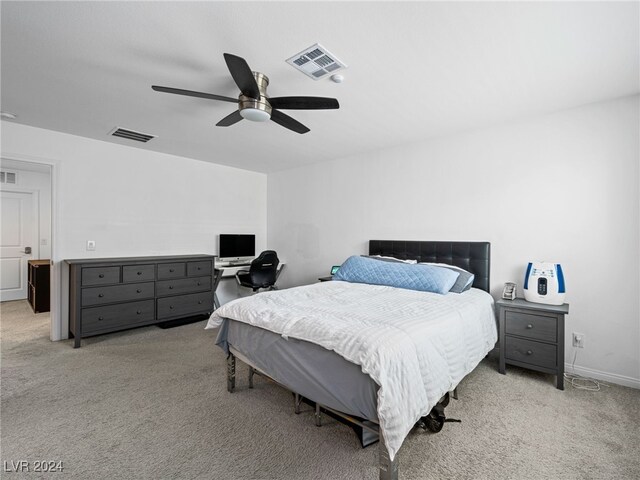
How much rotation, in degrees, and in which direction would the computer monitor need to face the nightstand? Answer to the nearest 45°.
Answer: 0° — it already faces it

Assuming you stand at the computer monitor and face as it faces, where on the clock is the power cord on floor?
The power cord on floor is roughly at 12 o'clock from the computer monitor.

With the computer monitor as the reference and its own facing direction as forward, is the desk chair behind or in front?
in front

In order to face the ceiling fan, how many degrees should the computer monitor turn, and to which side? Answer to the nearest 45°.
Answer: approximately 45° to its right

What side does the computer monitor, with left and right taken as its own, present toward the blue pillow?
front

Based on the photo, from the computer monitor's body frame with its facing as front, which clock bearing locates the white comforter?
The white comforter is roughly at 1 o'clock from the computer monitor.

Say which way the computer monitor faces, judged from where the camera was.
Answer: facing the viewer and to the right of the viewer

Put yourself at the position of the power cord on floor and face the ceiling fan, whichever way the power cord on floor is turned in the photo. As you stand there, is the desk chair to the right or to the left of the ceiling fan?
right
